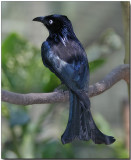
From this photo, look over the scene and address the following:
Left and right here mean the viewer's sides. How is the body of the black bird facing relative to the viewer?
facing away from the viewer and to the left of the viewer
